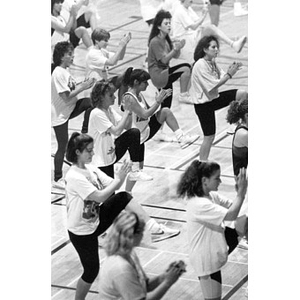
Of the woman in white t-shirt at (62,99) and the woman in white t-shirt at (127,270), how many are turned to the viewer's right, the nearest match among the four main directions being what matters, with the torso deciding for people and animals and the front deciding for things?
2

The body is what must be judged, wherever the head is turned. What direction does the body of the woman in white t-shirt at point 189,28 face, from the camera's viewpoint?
to the viewer's right

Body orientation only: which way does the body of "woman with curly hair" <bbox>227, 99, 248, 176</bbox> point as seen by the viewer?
to the viewer's right

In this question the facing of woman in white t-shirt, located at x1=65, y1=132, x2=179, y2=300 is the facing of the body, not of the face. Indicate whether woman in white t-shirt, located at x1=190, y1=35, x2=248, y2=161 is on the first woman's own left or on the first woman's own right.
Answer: on the first woman's own left

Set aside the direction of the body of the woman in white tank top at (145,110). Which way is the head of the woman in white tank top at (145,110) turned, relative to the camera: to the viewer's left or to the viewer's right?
to the viewer's right

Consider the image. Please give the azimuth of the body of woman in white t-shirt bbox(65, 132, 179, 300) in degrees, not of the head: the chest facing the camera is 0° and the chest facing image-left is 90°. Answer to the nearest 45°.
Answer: approximately 315°

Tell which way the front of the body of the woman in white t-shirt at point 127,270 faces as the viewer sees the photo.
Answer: to the viewer's right

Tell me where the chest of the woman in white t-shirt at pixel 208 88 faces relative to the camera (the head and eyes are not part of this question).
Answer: to the viewer's right

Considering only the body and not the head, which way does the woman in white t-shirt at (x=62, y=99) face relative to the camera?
to the viewer's right
